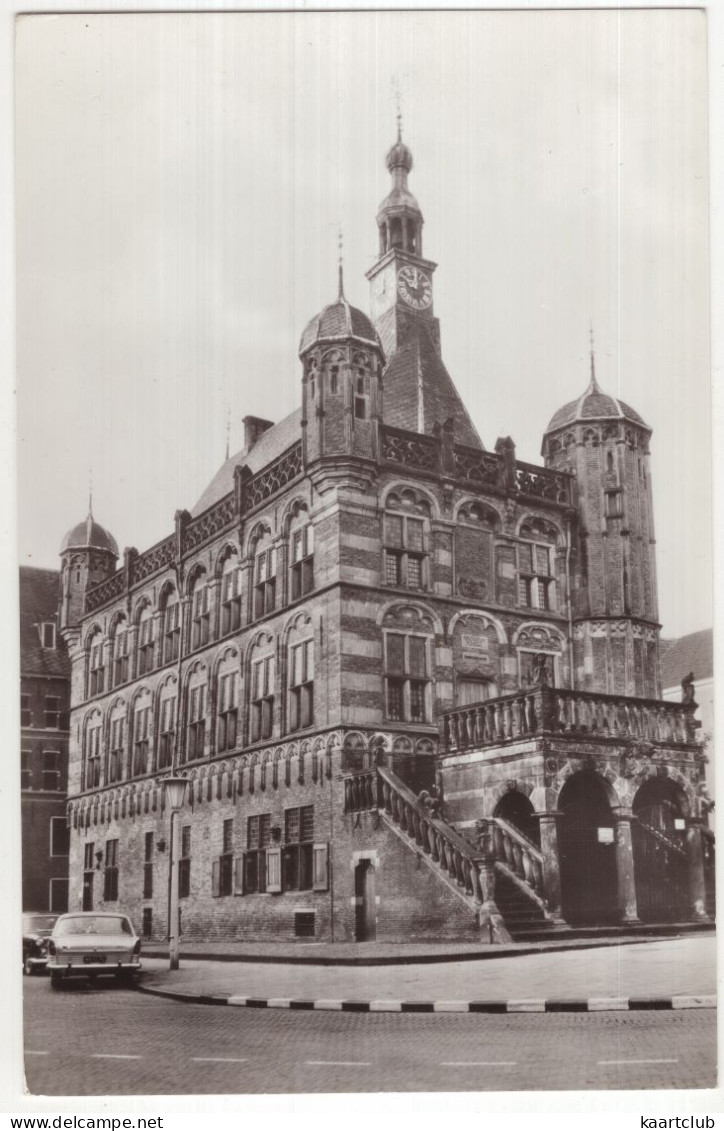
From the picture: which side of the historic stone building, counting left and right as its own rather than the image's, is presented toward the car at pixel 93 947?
right

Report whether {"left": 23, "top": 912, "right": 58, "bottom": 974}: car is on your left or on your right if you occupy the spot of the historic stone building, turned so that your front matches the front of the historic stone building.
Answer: on your right
